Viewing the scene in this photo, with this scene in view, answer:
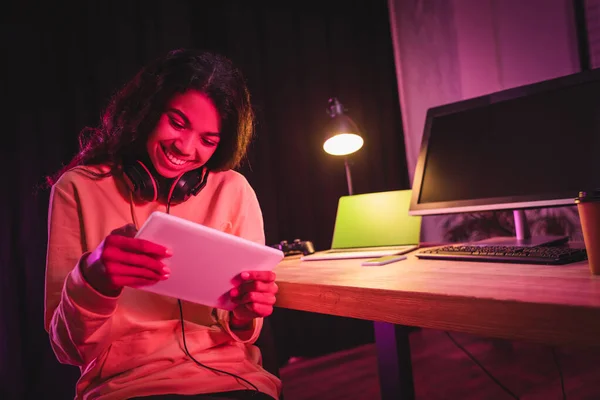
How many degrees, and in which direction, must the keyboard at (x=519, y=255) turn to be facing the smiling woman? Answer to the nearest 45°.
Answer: approximately 45° to its right

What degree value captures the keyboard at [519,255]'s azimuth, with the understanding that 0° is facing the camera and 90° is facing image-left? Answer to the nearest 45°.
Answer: approximately 45°

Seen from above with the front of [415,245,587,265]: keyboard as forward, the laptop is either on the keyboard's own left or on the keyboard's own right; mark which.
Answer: on the keyboard's own right

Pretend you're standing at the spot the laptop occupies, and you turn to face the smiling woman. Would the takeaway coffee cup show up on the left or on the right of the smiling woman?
left

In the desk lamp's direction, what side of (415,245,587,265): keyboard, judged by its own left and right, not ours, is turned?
right

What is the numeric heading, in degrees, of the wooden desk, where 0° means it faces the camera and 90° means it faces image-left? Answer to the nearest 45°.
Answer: approximately 45°
